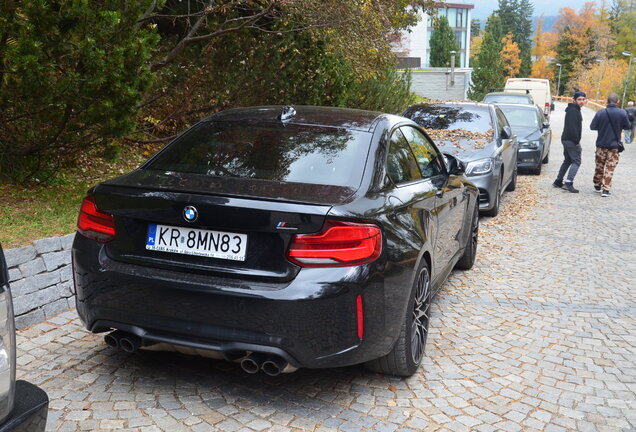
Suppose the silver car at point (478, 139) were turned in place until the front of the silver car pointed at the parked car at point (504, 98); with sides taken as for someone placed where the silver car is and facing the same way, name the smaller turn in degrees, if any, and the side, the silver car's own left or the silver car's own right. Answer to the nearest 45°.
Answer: approximately 180°

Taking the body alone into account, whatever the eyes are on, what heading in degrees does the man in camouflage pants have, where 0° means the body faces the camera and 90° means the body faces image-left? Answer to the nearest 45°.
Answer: approximately 180°

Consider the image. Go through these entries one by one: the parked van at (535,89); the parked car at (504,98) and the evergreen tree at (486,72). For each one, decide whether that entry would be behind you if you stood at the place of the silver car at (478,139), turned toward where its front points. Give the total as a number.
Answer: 3

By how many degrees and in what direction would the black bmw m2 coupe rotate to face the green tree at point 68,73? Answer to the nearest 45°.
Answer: approximately 90° to its left

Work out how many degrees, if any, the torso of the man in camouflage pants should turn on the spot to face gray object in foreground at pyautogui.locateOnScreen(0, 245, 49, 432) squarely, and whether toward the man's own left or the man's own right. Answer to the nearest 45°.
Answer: approximately 180°

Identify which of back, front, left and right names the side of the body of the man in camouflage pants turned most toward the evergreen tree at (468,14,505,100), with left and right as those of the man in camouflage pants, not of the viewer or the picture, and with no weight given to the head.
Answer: front

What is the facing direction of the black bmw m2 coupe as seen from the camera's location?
facing away from the viewer and to the right of the viewer

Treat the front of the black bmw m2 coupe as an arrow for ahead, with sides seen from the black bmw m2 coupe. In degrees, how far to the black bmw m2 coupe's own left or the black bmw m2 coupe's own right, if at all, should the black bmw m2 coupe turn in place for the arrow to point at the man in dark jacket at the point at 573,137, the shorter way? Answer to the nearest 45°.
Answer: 0° — it already faces them

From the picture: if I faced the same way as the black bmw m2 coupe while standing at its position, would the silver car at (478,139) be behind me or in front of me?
in front

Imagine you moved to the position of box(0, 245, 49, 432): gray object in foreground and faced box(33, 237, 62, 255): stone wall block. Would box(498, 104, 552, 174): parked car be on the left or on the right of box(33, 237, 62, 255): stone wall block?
right

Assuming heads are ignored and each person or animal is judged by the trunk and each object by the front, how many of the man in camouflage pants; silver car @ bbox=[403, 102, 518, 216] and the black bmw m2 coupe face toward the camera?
1

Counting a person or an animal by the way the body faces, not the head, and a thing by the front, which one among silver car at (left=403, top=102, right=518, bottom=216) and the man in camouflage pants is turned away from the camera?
the man in camouflage pants

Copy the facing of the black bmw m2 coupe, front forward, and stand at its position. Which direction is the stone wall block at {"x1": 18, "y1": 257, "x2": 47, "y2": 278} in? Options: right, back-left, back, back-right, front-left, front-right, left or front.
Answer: left

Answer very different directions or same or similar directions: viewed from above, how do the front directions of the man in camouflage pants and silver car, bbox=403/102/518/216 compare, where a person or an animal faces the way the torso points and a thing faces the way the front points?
very different directions
